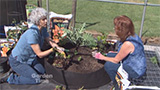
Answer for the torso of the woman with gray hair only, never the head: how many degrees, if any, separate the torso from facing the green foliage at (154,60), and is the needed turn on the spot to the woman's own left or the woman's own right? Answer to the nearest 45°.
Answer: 0° — they already face it

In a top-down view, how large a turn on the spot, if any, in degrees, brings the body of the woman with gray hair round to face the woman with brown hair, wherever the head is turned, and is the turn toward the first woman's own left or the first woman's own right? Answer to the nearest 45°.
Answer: approximately 45° to the first woman's own right

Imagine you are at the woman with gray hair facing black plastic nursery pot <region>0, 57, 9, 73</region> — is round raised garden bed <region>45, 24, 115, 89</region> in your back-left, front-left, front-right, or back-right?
back-right

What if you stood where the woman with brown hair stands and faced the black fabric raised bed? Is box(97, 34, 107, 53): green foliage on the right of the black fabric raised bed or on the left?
right

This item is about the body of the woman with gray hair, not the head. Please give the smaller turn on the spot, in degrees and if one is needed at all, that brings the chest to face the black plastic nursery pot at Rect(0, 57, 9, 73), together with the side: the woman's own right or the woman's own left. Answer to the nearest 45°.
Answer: approximately 135° to the woman's own left

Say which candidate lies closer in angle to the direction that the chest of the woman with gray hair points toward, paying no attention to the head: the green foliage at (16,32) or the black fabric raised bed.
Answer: the black fabric raised bed

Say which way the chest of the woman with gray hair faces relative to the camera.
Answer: to the viewer's right

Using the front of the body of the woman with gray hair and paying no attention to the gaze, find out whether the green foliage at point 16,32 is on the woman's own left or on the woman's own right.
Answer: on the woman's own left
